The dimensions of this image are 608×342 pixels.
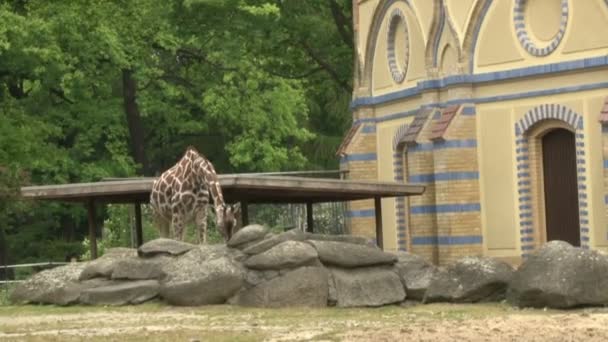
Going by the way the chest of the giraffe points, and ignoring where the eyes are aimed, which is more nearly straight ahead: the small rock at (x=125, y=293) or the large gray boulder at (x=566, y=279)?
the large gray boulder

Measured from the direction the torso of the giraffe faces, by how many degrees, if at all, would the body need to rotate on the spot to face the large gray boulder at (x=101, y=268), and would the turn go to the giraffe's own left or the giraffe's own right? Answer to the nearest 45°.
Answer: approximately 90° to the giraffe's own right

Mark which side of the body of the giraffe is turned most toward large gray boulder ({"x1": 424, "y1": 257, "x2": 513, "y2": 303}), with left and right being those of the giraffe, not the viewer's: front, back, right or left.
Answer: front

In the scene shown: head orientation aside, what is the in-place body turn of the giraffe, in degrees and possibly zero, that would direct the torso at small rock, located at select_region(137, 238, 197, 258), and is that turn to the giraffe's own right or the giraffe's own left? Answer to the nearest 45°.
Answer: approximately 45° to the giraffe's own right

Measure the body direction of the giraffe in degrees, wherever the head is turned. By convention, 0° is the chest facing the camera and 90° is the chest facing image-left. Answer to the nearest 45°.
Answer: approximately 315°

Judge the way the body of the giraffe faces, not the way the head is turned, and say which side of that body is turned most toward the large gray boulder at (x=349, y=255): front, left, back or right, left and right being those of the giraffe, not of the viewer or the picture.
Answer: front

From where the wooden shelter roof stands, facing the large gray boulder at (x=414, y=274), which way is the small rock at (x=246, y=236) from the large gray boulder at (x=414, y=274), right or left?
right

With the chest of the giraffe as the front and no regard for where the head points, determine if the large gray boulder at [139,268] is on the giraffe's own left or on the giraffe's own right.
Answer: on the giraffe's own right

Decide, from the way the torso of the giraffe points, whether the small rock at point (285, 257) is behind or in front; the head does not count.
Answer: in front
